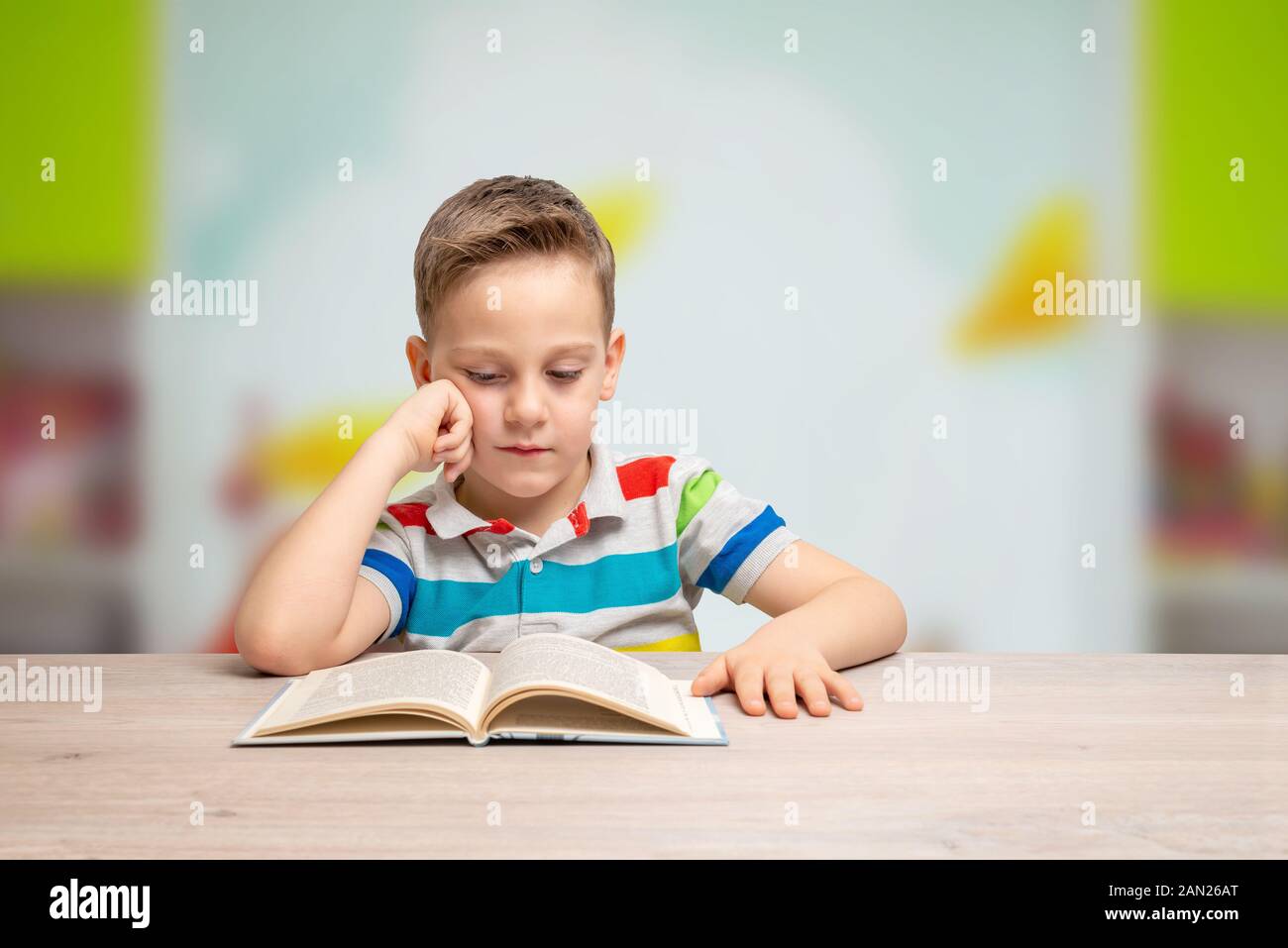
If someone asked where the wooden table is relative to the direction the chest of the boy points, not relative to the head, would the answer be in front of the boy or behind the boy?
in front

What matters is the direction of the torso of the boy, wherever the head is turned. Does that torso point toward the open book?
yes

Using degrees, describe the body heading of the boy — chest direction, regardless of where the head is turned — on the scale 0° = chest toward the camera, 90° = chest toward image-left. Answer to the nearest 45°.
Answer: approximately 0°
